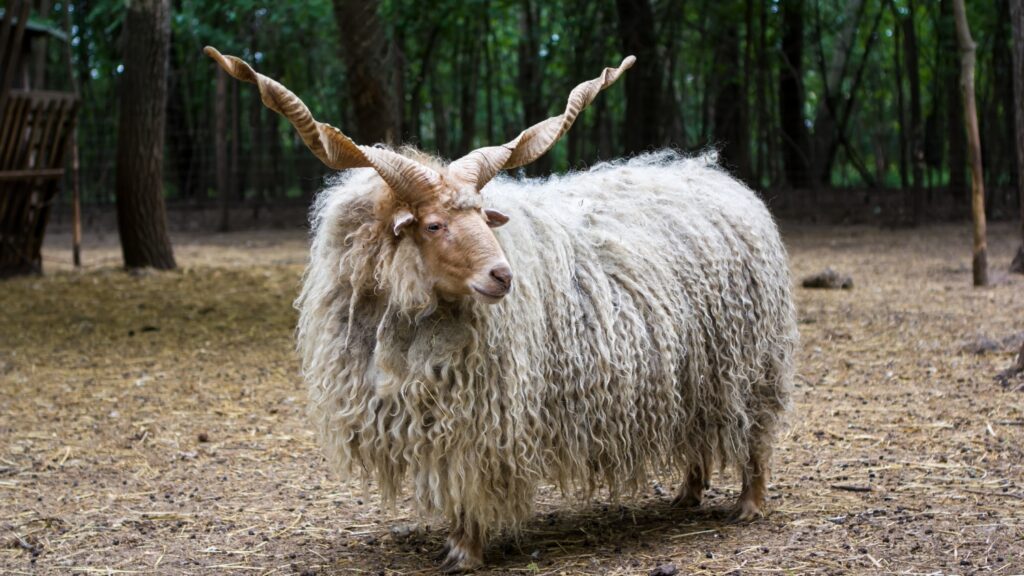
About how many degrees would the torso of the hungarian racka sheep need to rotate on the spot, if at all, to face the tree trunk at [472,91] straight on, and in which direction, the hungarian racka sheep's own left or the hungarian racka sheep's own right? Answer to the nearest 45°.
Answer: approximately 135° to the hungarian racka sheep's own right

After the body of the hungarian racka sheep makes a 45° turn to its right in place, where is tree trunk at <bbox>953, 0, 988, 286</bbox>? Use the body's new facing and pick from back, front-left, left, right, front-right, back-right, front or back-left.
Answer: back-right

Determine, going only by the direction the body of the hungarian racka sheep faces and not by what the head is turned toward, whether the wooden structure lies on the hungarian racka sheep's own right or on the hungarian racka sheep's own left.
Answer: on the hungarian racka sheep's own right

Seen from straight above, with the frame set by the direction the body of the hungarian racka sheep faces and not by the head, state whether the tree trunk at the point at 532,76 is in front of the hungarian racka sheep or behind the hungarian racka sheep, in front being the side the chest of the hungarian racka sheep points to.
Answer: behind

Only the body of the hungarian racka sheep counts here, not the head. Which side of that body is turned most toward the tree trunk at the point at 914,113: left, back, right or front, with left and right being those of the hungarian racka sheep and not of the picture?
back

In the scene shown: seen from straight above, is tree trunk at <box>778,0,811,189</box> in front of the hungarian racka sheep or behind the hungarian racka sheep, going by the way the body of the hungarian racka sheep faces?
behind

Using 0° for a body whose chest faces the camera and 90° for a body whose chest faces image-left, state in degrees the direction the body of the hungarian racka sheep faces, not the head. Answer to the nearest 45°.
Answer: approximately 45°

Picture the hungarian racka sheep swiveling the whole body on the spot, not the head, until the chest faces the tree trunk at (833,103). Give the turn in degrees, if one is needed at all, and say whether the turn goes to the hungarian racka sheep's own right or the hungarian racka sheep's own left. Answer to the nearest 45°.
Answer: approximately 135° to the hungarian racka sheep's own right
